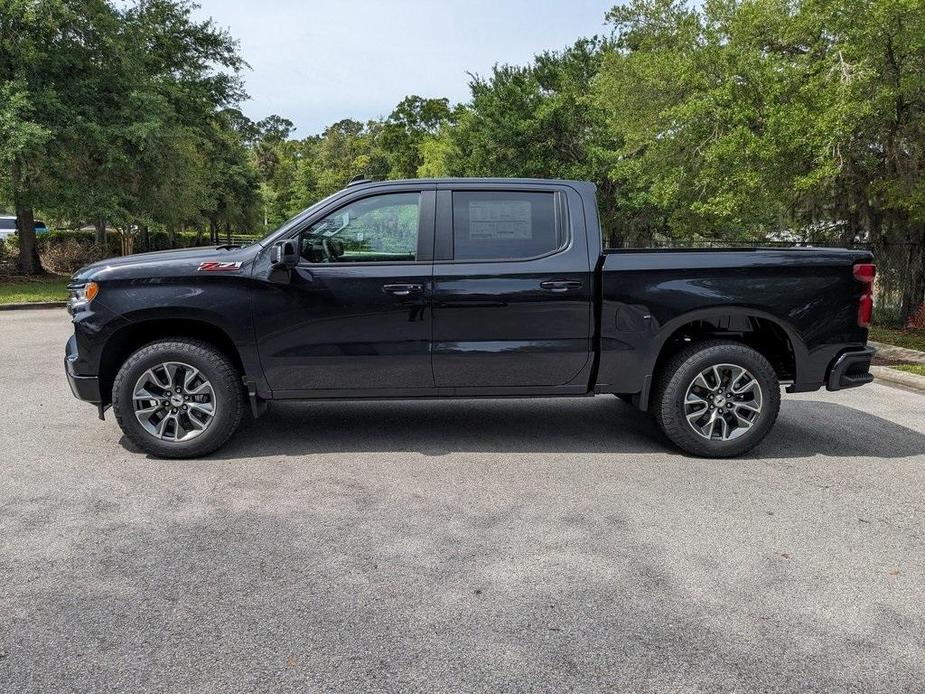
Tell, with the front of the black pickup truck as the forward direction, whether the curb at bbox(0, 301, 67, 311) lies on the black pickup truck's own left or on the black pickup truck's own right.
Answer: on the black pickup truck's own right

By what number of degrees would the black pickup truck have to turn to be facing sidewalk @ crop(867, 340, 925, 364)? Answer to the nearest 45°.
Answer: approximately 135° to its right

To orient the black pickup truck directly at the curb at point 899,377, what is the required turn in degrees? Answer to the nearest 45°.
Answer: approximately 135° to its right

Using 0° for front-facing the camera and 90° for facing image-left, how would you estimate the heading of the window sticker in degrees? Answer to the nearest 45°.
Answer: approximately 0°

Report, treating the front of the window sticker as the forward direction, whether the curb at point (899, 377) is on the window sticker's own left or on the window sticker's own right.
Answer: on the window sticker's own left

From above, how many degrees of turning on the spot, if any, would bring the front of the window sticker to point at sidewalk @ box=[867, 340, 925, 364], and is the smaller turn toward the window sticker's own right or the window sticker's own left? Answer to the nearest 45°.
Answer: approximately 135° to the window sticker's own left

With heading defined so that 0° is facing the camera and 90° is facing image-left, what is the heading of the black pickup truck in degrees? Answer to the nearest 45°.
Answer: approximately 90°

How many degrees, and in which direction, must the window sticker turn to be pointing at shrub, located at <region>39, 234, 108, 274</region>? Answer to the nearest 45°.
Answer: approximately 135° to its right
